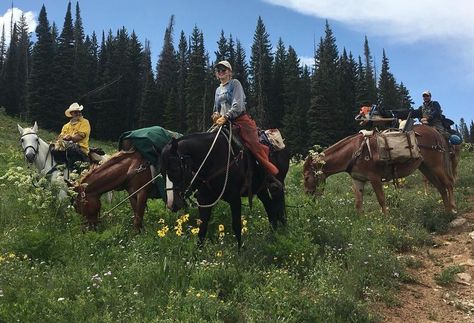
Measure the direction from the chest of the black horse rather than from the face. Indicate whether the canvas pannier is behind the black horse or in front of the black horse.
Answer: behind

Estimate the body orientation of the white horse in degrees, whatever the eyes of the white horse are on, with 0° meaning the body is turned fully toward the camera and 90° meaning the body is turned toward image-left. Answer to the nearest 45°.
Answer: approximately 45°

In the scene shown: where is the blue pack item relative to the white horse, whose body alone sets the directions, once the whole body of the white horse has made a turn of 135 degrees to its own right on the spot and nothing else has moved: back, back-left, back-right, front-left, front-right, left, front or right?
right

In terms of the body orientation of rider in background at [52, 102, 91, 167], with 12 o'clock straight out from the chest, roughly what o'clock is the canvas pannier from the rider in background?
The canvas pannier is roughly at 8 o'clock from the rider in background.

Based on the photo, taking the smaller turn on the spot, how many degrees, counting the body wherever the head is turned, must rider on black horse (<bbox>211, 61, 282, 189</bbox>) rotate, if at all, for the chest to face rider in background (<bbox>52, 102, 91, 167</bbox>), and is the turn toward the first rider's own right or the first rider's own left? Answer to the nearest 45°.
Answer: approximately 90° to the first rider's own right

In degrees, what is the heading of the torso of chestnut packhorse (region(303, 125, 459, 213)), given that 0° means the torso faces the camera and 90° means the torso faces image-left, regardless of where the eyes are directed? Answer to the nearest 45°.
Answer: approximately 90°

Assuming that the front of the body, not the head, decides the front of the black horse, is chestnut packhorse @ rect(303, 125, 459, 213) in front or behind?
behind

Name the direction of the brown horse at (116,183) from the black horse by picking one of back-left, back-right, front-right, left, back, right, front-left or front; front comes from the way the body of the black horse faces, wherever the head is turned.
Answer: right

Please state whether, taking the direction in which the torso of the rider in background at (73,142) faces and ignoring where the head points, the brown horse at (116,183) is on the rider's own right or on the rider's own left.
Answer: on the rider's own left

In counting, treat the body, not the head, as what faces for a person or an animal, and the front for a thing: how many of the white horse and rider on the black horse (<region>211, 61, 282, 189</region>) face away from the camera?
0

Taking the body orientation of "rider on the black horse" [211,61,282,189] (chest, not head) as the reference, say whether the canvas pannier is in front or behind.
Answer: behind

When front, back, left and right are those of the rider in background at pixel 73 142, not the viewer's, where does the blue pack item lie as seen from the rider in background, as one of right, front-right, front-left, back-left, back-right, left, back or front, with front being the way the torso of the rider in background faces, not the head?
back-left

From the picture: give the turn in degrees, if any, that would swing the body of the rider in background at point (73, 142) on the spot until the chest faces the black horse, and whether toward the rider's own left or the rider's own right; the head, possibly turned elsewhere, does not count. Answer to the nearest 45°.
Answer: approximately 90° to the rider's own left
